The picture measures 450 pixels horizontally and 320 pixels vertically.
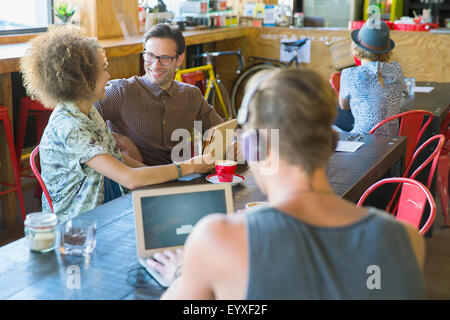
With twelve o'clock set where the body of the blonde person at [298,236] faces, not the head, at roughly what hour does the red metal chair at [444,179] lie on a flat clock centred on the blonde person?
The red metal chair is roughly at 2 o'clock from the blonde person.

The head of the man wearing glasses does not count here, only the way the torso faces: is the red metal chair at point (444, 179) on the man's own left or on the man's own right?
on the man's own left

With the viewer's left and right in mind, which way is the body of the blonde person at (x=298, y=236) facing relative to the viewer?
facing away from the viewer and to the left of the viewer

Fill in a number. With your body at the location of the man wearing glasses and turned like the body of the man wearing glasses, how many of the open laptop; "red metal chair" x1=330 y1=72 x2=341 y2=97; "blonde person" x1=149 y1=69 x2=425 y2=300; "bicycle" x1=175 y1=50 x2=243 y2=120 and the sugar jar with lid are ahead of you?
3

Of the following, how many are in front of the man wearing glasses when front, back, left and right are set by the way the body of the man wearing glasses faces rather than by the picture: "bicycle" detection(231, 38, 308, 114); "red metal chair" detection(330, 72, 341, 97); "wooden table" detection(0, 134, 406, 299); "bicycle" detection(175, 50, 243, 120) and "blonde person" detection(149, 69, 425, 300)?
2

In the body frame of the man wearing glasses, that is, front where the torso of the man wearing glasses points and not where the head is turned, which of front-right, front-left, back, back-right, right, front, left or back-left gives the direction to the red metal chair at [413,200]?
front-left

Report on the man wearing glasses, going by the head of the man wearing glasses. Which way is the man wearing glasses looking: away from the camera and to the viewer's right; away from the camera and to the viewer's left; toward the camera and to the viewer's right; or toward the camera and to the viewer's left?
toward the camera and to the viewer's left

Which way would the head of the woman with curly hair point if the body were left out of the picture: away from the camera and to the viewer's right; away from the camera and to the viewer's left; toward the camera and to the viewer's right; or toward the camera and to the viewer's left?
away from the camera and to the viewer's right

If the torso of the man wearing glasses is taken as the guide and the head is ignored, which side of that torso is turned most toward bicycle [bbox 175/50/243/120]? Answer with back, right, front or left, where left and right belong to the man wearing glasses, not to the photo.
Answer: back

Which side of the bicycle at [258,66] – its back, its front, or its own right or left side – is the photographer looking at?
right

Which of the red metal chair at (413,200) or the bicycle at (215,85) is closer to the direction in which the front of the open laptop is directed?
the red metal chair

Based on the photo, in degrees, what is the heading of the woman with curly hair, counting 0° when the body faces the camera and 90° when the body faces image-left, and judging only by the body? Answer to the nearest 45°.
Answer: approximately 270°
